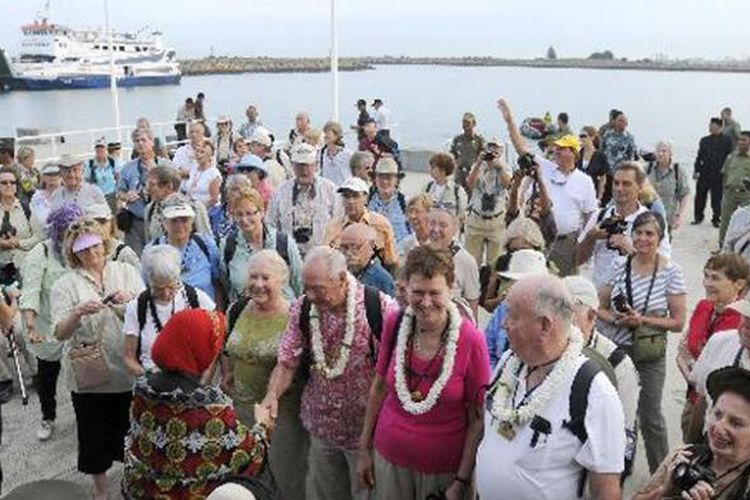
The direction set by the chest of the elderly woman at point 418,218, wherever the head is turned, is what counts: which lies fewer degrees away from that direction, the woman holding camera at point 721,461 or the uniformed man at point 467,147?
the woman holding camera

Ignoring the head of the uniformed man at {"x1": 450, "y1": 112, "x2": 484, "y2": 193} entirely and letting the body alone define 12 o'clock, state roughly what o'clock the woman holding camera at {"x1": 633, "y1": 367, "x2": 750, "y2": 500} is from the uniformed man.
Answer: The woman holding camera is roughly at 12 o'clock from the uniformed man.

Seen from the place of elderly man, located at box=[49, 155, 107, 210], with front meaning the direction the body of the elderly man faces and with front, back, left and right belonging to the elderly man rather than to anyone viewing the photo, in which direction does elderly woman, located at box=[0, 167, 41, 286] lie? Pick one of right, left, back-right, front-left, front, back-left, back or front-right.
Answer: front-right

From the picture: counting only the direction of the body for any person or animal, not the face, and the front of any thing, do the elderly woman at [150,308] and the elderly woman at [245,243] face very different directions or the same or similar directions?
same or similar directions

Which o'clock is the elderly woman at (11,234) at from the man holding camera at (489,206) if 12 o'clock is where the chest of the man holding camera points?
The elderly woman is roughly at 2 o'clock from the man holding camera.

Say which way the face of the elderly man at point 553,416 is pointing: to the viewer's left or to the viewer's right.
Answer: to the viewer's left

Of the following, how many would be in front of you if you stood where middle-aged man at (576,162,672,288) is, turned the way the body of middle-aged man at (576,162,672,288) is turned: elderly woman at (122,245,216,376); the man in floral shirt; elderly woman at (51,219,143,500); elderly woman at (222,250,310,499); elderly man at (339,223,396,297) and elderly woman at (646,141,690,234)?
5

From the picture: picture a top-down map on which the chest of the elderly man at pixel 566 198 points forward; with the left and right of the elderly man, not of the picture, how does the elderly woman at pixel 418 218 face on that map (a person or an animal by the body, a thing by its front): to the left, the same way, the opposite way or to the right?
the same way

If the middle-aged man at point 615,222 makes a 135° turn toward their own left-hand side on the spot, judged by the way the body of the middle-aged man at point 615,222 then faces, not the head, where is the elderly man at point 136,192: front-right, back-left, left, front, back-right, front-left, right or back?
back

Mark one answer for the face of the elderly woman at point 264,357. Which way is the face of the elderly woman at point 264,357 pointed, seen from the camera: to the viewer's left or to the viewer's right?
to the viewer's left

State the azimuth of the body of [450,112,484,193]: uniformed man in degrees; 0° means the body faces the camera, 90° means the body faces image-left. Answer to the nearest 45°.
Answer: approximately 0°

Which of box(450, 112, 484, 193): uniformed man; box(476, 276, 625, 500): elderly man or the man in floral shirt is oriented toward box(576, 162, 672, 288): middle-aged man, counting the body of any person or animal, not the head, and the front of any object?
box(450, 112, 484, 193): uniformed man

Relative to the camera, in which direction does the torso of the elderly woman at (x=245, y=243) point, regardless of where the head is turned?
toward the camera

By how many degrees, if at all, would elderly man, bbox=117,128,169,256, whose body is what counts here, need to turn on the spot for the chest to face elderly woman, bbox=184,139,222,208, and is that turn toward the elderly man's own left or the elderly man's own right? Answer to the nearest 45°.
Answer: approximately 90° to the elderly man's own left

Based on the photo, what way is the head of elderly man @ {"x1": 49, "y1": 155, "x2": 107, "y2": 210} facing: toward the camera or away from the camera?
toward the camera
